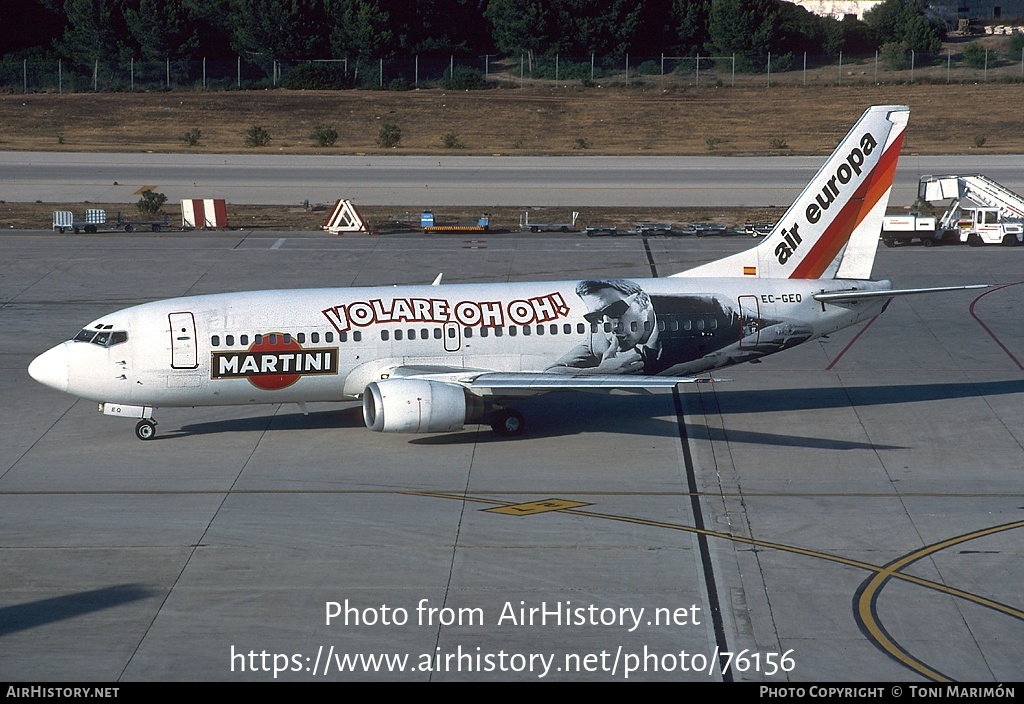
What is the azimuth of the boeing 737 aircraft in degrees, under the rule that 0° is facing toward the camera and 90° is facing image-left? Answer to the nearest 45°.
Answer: approximately 90°
